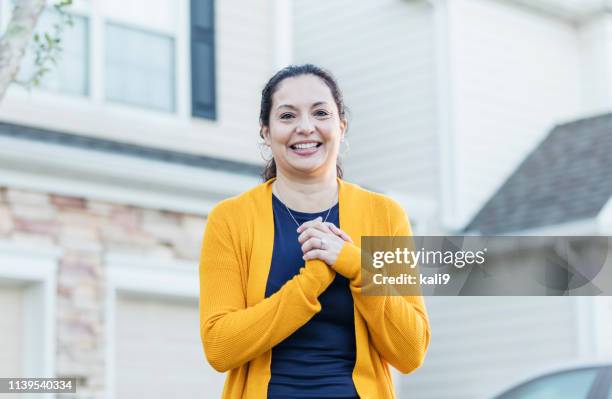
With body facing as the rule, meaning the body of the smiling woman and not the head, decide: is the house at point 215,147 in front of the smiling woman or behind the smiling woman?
behind

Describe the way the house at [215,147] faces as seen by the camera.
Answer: facing the viewer and to the right of the viewer

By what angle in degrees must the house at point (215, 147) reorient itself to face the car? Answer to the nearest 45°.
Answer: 0° — it already faces it

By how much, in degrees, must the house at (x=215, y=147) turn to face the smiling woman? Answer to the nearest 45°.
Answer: approximately 45° to its right
